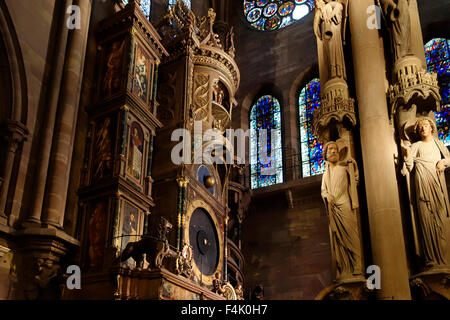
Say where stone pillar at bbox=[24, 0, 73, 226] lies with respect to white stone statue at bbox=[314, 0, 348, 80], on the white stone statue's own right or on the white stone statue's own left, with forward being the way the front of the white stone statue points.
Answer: on the white stone statue's own right

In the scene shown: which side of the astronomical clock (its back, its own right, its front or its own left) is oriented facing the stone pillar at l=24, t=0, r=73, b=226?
right

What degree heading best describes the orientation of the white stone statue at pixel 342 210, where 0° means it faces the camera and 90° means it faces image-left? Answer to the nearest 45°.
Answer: approximately 0°

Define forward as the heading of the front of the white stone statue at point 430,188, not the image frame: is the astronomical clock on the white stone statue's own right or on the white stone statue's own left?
on the white stone statue's own right

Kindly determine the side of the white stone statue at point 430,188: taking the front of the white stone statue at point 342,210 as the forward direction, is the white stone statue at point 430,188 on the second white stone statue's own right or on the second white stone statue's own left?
on the second white stone statue's own left

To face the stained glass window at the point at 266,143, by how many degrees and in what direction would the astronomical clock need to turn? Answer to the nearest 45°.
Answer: approximately 90° to its left
